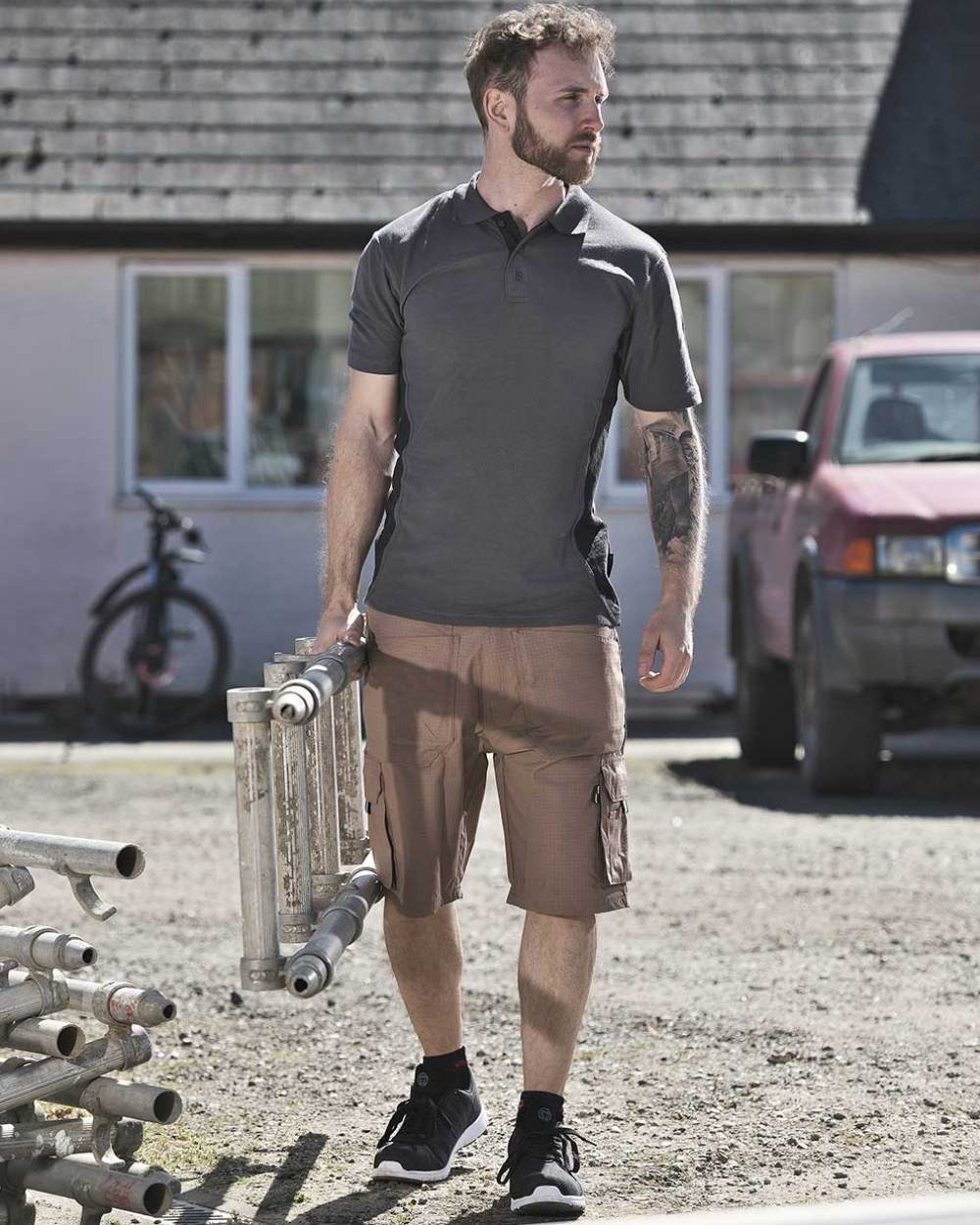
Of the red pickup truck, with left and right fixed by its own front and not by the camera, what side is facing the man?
front

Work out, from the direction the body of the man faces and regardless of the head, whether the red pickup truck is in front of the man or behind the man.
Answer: behind

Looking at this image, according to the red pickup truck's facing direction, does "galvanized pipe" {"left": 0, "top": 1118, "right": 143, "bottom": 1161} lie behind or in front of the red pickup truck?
in front

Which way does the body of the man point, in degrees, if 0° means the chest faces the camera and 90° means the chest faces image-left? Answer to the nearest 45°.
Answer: approximately 0°

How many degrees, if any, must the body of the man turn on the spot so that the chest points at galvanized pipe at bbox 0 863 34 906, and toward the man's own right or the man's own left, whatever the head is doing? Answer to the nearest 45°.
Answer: approximately 45° to the man's own right

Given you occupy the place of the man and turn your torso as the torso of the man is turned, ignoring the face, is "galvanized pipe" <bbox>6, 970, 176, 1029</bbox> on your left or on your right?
on your right

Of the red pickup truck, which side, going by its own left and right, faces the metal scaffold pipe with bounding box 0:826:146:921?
front

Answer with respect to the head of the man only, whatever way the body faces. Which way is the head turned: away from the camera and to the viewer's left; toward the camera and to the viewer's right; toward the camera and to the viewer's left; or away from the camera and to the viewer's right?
toward the camera and to the viewer's right

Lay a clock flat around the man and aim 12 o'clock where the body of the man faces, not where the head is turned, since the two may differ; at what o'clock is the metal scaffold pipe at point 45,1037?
The metal scaffold pipe is roughly at 2 o'clock from the man.

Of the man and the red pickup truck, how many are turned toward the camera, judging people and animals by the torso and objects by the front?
2

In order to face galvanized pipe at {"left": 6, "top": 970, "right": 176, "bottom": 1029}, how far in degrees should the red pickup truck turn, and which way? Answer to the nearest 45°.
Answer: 0° — it already faces it

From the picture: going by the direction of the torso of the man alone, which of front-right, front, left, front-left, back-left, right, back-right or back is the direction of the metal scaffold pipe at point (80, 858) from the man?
front-right
